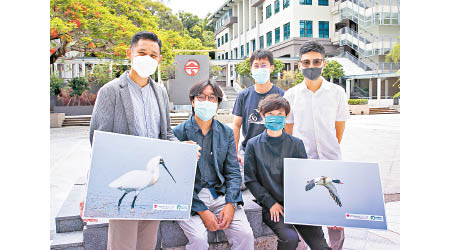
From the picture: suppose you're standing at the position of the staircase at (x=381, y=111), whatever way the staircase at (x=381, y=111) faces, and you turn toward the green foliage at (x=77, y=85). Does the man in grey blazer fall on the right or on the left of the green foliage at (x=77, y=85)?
left

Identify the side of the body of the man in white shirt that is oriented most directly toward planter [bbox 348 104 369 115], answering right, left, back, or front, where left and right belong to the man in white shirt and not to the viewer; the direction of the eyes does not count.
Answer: back

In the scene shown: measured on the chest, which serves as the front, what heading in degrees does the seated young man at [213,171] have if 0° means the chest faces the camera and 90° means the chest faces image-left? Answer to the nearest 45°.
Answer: approximately 0°

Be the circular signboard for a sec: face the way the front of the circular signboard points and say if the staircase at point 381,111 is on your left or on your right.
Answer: on your left

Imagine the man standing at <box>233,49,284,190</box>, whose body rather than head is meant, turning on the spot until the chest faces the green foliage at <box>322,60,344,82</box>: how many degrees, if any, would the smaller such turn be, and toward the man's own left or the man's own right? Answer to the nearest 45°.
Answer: approximately 180°

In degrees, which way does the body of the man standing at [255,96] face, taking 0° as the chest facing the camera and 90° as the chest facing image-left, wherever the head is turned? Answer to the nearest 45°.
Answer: approximately 0°

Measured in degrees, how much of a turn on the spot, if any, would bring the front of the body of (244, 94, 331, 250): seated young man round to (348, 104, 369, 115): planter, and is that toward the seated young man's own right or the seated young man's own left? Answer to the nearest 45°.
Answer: approximately 180°

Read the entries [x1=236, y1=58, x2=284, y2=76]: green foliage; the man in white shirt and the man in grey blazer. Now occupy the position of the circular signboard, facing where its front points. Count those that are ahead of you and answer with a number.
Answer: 2

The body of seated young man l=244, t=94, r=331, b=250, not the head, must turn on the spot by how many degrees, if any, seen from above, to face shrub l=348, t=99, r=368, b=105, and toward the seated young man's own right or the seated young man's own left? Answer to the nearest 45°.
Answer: approximately 180°

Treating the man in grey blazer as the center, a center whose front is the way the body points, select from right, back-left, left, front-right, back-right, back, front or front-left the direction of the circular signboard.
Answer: back-left
